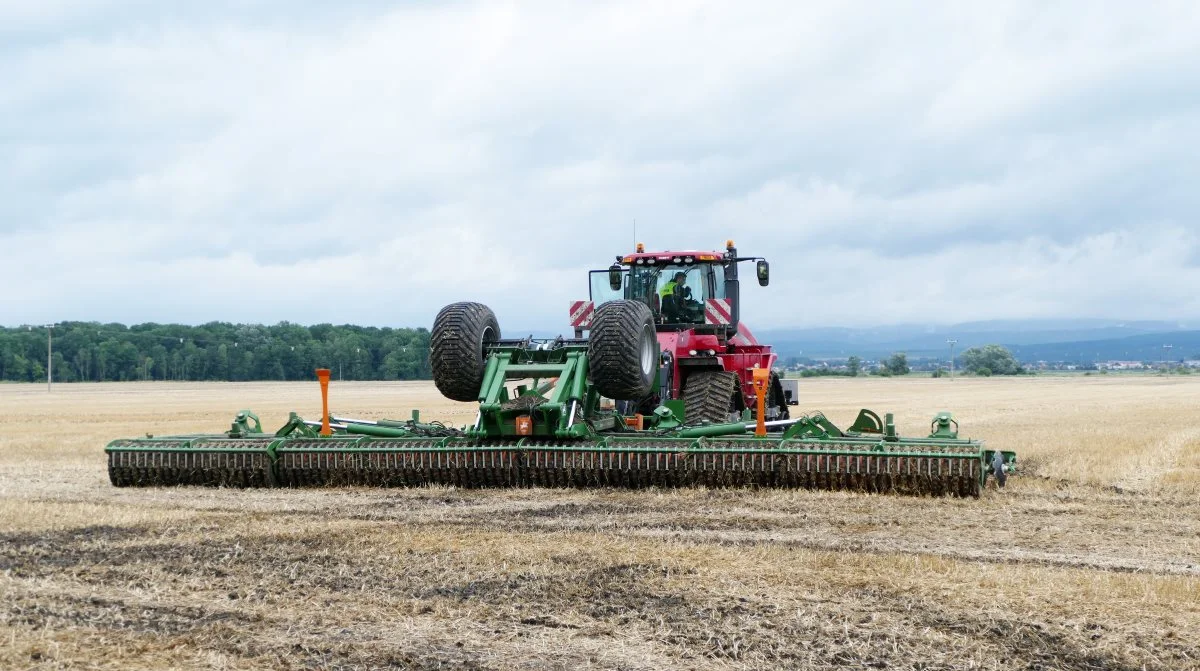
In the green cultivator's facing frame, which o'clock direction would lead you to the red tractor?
The red tractor is roughly at 1 o'clock from the green cultivator.

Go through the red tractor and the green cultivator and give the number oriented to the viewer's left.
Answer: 0

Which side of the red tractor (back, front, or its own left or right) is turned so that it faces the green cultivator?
back

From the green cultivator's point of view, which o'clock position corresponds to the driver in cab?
The driver in cab is roughly at 1 o'clock from the green cultivator.

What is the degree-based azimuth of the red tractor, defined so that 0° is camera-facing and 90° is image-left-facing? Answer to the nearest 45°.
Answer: approximately 225°

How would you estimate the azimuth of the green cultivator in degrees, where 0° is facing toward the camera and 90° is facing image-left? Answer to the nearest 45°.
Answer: approximately 180°
